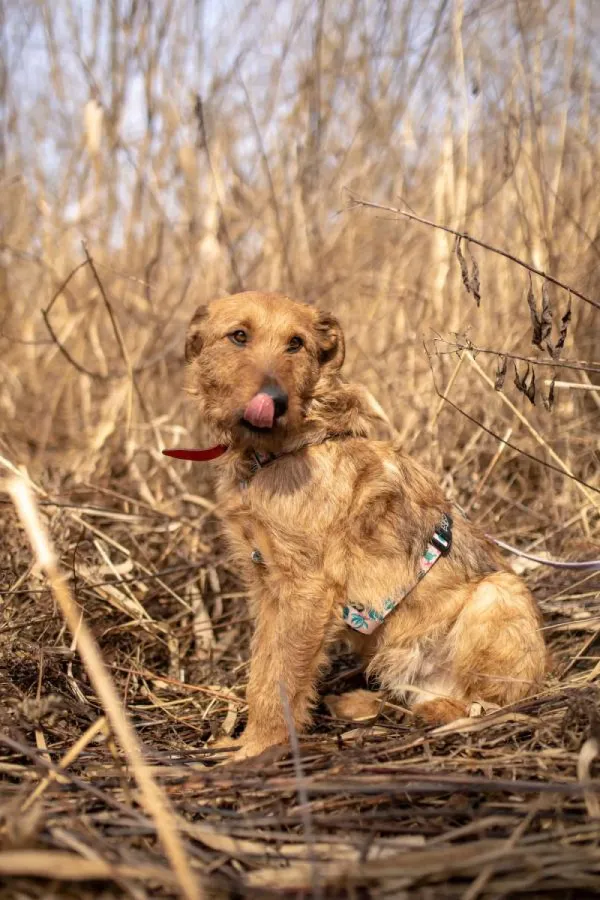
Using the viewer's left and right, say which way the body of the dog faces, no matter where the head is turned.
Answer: facing the viewer and to the left of the viewer
